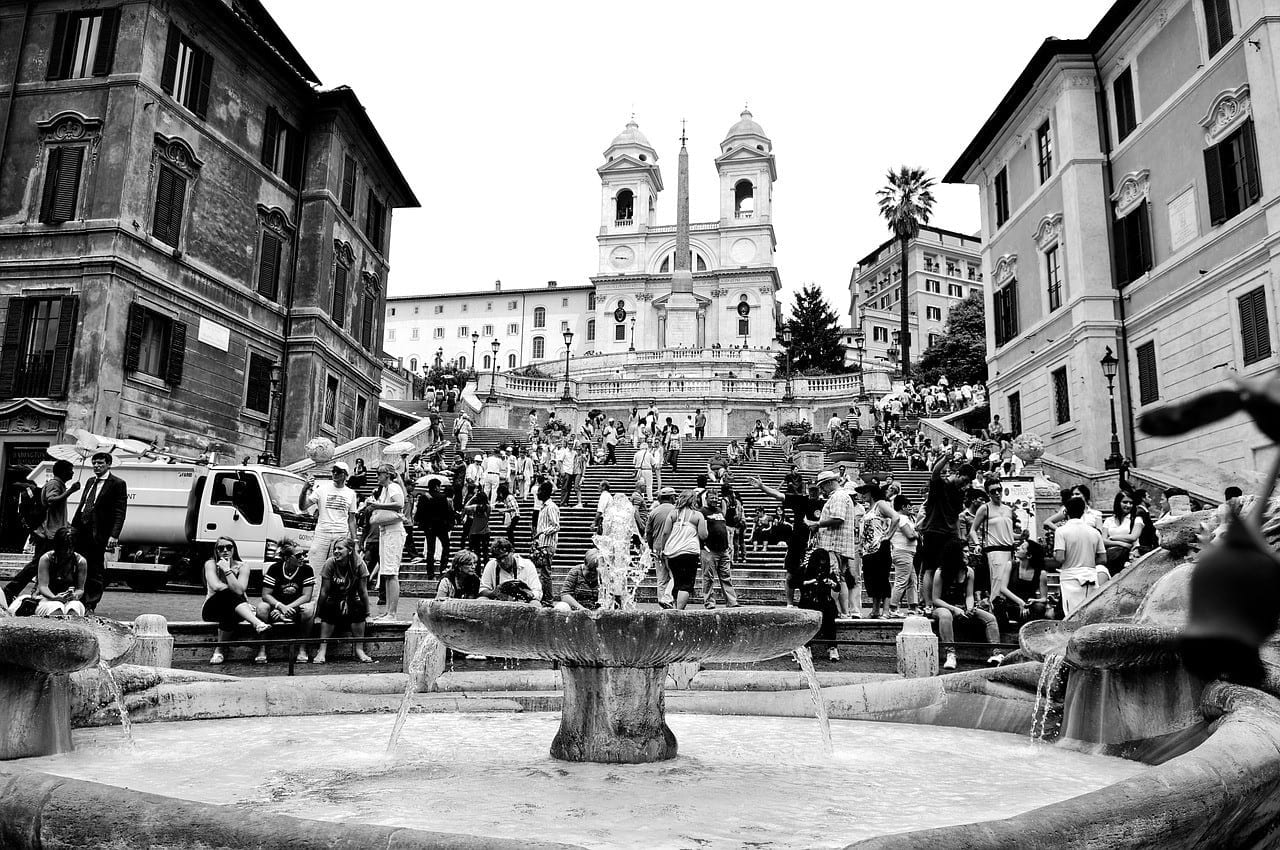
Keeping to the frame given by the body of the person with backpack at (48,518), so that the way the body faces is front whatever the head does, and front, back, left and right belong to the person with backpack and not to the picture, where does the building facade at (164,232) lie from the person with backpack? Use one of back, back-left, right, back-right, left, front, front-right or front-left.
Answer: left

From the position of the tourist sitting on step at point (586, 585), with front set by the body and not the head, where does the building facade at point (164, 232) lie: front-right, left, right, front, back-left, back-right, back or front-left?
back-right

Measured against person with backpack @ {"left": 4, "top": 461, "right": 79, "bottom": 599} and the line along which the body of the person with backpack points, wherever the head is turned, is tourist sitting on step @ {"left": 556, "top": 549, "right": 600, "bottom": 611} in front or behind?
in front

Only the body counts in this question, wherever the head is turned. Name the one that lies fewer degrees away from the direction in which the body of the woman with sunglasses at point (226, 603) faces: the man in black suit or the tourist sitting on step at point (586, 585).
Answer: the tourist sitting on step

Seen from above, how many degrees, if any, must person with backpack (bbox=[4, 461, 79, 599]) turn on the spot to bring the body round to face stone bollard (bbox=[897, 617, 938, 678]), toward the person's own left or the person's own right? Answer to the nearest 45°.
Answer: approximately 45° to the person's own right

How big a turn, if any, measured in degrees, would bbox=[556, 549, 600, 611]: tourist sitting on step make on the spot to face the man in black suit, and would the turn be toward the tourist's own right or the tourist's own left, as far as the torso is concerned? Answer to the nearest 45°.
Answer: approximately 90° to the tourist's own right

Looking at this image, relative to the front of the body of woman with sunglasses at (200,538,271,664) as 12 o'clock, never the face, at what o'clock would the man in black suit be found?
The man in black suit is roughly at 4 o'clock from the woman with sunglasses.

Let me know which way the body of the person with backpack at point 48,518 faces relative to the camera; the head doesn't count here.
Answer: to the viewer's right

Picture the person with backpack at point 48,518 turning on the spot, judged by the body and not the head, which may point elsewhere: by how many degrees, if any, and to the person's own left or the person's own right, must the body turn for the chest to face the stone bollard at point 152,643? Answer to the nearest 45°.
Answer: approximately 90° to the person's own right

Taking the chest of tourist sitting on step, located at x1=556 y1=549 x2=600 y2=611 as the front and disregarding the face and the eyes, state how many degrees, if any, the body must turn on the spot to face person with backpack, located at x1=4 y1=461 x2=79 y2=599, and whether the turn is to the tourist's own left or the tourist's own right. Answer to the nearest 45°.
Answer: approximately 90° to the tourist's own right

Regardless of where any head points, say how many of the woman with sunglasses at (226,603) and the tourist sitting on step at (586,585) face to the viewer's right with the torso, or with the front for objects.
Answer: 0

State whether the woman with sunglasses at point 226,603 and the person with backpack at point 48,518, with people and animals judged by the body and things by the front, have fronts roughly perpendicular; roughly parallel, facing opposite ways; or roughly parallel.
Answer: roughly perpendicular
